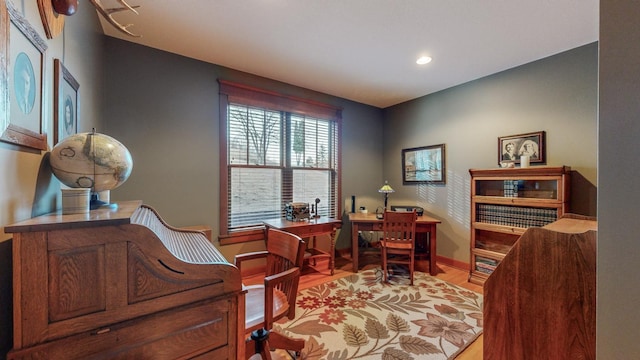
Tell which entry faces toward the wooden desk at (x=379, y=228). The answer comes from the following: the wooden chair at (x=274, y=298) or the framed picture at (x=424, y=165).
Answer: the framed picture

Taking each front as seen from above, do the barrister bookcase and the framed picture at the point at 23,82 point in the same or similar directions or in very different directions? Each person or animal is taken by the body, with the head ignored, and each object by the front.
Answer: very different directions

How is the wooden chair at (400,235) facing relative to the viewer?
away from the camera

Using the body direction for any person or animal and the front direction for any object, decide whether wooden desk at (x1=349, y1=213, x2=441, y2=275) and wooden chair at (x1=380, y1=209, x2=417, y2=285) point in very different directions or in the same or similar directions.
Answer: very different directions

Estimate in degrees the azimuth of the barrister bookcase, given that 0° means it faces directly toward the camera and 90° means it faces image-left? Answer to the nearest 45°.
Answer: approximately 45°

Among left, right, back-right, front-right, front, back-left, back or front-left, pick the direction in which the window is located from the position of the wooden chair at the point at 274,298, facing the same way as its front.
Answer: back-right

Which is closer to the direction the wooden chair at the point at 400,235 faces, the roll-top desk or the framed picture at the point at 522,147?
the framed picture

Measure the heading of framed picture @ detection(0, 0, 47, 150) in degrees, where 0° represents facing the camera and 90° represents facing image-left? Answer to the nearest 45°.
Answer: approximately 315°
